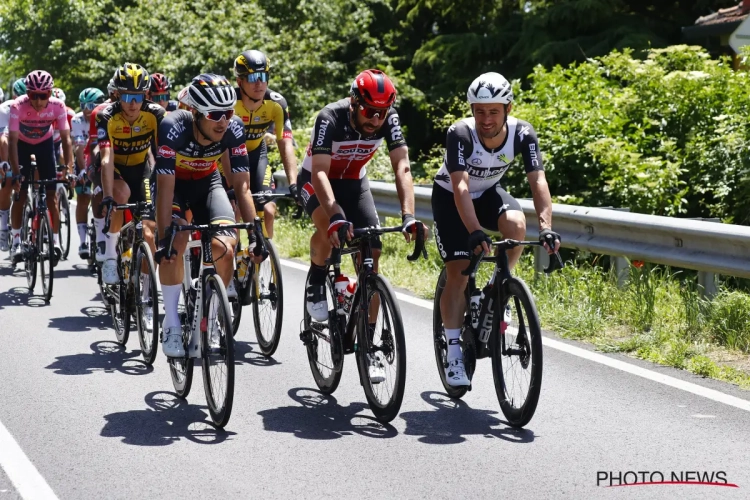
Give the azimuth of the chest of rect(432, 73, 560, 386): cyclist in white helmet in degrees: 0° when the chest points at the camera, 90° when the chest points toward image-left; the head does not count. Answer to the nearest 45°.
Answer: approximately 315°

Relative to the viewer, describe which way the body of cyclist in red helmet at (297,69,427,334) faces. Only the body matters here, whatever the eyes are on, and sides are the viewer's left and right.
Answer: facing the viewer and to the right of the viewer

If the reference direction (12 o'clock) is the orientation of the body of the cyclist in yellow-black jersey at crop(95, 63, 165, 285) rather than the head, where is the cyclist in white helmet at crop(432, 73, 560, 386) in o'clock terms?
The cyclist in white helmet is roughly at 11 o'clock from the cyclist in yellow-black jersey.

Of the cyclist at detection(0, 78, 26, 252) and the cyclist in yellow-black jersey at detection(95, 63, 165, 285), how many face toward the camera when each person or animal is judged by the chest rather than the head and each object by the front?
2

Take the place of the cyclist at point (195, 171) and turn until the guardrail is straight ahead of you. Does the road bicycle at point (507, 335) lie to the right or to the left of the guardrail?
right

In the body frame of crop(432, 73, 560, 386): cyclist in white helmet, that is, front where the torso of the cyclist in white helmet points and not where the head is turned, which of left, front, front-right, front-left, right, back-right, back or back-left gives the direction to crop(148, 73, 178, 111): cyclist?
back

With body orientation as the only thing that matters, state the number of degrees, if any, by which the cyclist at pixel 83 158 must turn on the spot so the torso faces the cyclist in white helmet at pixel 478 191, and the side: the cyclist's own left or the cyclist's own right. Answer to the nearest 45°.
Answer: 0° — they already face them

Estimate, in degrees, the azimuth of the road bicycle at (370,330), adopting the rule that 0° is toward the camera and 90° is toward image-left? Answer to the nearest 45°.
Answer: approximately 315°

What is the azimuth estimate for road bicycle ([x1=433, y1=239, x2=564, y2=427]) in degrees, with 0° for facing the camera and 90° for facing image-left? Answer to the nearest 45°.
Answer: approximately 315°

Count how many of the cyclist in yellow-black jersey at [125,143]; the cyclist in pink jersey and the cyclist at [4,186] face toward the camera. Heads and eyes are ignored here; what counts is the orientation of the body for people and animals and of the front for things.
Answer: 3
